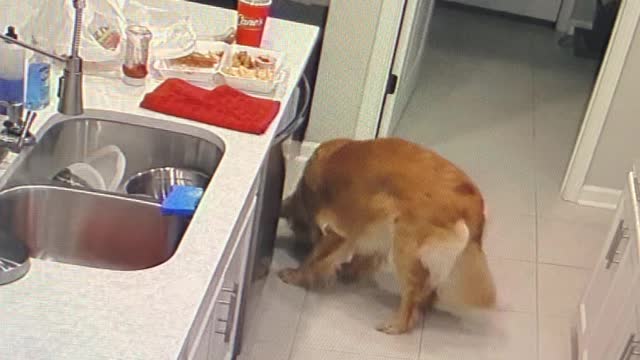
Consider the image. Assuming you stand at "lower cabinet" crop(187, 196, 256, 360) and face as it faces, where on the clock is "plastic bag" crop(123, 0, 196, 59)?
The plastic bag is roughly at 8 o'clock from the lower cabinet.

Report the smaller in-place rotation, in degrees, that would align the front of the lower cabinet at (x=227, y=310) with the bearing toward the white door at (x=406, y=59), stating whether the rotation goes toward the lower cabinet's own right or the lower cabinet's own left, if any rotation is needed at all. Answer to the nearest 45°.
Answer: approximately 90° to the lower cabinet's own left

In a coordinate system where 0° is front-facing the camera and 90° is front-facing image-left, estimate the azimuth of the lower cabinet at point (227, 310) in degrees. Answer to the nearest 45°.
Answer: approximately 270°

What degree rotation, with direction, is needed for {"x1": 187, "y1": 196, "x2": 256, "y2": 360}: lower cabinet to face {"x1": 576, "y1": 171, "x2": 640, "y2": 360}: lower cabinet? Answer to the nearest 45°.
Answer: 0° — it already faces it

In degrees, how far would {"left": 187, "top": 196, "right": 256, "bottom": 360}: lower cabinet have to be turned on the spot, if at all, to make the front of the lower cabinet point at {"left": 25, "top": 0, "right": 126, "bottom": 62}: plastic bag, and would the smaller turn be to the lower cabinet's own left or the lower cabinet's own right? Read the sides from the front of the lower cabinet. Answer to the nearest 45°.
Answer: approximately 135° to the lower cabinet's own left

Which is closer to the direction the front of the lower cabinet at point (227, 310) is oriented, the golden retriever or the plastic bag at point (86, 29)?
the golden retriever

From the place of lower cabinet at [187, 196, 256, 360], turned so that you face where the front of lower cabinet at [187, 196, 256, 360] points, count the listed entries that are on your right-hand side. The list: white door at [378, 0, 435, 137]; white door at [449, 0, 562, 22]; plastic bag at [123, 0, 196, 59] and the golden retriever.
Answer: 0

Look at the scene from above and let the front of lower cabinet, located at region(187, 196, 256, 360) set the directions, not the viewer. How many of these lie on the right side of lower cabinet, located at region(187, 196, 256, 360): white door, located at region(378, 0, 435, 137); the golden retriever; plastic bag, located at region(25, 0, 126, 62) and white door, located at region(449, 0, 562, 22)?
0

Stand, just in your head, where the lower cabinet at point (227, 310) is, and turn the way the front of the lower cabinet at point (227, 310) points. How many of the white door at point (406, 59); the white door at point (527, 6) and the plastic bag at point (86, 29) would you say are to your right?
0
